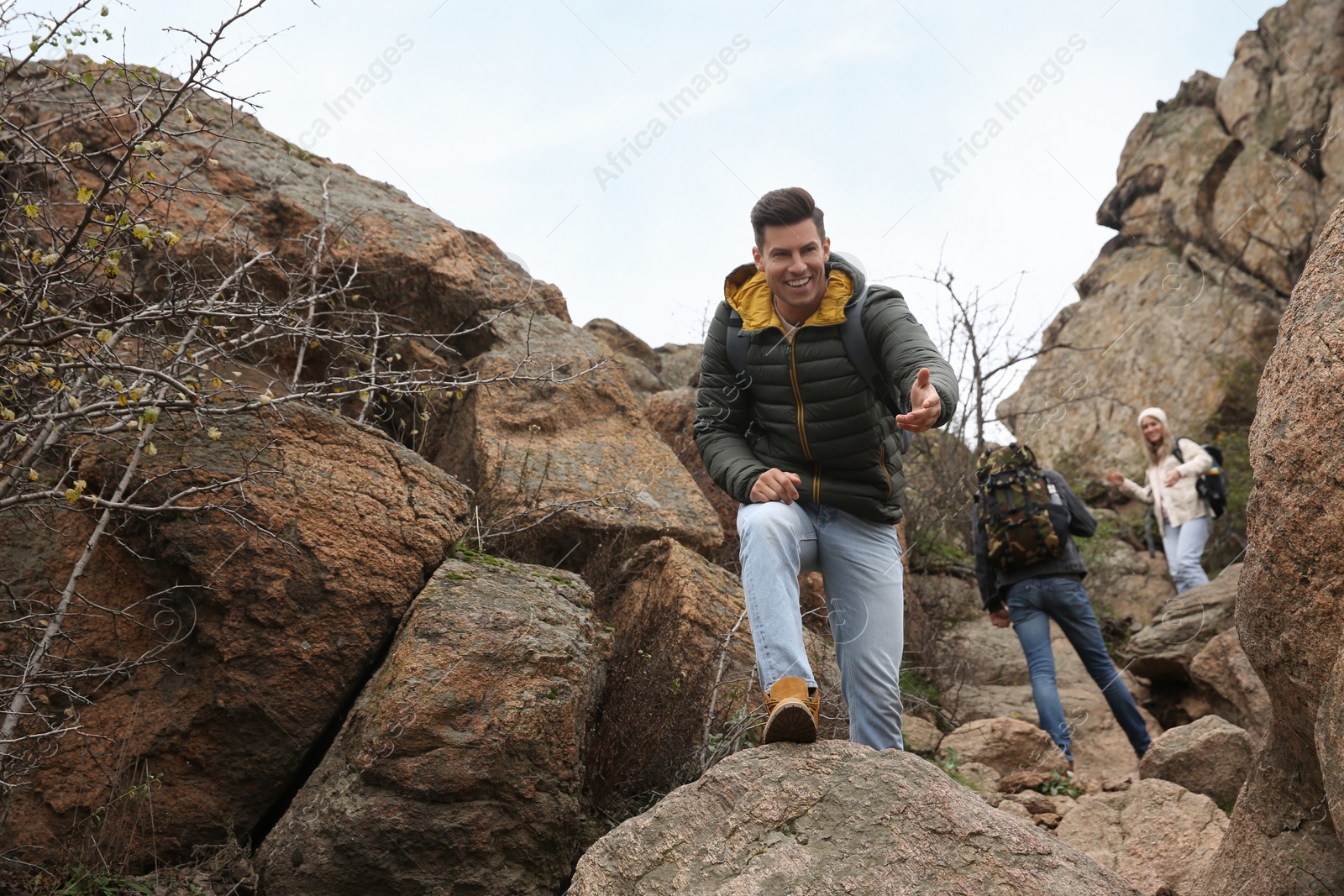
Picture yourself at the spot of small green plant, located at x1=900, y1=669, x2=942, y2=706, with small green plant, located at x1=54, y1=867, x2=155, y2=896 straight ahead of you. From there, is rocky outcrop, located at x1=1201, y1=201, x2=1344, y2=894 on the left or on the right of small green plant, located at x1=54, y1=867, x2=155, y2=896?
left

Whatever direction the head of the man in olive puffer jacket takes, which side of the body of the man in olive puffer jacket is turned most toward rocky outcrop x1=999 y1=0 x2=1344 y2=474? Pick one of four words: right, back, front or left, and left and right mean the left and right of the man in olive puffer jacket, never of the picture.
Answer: back

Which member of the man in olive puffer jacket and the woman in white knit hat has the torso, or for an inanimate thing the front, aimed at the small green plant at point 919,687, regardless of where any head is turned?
the woman in white knit hat

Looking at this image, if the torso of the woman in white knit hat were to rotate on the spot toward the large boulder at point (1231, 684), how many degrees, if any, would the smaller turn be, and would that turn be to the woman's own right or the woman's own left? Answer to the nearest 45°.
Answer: approximately 45° to the woman's own left

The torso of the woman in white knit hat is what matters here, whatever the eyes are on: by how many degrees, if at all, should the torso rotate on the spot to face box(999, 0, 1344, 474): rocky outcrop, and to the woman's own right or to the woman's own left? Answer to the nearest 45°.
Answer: approximately 135° to the woman's own right

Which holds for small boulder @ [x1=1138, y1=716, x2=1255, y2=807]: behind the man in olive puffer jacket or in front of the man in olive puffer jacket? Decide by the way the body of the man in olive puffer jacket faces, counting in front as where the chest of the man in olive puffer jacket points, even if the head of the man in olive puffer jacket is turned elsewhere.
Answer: behind

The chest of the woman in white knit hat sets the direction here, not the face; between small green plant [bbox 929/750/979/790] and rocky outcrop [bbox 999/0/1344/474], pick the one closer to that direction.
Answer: the small green plant

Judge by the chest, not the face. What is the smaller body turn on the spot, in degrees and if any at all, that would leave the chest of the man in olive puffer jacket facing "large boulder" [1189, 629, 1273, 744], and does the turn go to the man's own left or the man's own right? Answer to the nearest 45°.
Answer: approximately 135° to the man's own left

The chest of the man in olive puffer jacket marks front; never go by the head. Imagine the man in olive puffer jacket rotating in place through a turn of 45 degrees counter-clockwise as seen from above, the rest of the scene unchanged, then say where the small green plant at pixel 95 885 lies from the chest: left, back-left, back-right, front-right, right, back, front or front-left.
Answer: back-right

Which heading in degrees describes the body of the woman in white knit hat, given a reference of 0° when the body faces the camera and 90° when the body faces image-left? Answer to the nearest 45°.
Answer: approximately 45°

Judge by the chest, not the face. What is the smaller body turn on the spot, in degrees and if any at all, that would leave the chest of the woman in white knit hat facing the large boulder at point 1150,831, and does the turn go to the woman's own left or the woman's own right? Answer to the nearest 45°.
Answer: approximately 45° to the woman's own left
